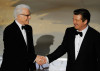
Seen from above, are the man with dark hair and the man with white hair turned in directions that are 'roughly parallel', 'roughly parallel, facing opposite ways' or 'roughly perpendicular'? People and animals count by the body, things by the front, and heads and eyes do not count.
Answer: roughly perpendicular

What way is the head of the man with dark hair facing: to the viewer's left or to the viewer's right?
to the viewer's left

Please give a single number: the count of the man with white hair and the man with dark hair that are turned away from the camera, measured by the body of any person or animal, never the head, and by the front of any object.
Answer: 0

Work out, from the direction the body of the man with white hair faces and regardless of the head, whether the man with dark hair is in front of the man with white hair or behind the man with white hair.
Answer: in front

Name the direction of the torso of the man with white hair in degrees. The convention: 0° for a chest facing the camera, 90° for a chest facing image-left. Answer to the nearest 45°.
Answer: approximately 315°

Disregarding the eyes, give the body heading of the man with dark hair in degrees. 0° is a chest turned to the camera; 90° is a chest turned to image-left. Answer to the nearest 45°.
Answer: approximately 45°

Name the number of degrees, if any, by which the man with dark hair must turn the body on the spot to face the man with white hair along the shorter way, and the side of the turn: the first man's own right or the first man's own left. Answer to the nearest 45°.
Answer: approximately 45° to the first man's own right
